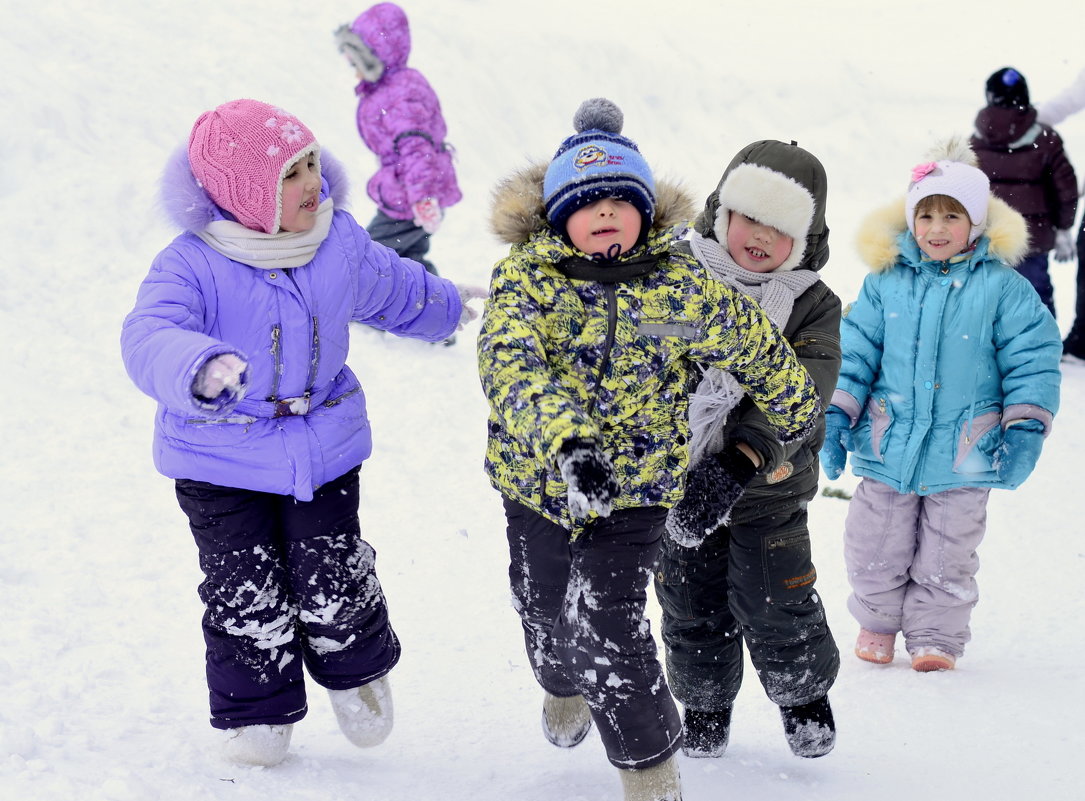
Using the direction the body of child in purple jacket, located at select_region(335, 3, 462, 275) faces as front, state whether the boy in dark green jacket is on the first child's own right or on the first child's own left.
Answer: on the first child's own left

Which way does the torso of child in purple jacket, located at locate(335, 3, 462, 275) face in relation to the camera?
to the viewer's left

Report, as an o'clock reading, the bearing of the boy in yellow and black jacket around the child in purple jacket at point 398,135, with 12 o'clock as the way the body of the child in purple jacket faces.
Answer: The boy in yellow and black jacket is roughly at 9 o'clock from the child in purple jacket.

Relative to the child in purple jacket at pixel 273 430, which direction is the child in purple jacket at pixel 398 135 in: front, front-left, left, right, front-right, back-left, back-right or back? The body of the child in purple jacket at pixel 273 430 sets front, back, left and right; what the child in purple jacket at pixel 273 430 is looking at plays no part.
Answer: back-left

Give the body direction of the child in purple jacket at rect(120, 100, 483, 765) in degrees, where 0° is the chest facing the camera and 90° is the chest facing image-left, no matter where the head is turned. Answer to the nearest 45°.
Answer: approximately 315°

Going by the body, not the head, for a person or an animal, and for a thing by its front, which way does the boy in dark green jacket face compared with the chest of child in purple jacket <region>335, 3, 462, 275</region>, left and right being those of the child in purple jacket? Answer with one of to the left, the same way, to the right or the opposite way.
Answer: to the left

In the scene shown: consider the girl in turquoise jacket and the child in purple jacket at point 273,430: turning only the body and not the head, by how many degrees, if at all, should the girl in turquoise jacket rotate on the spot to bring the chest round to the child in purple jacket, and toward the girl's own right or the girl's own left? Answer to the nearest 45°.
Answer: approximately 45° to the girl's own right

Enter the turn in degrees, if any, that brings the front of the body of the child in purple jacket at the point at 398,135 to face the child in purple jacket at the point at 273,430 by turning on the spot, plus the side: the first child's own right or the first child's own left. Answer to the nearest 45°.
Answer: approximately 90° to the first child's own left

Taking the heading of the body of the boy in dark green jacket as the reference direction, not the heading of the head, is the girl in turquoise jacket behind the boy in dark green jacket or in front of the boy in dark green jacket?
behind

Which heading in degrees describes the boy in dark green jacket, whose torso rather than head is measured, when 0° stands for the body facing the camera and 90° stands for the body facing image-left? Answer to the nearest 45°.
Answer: approximately 0°
